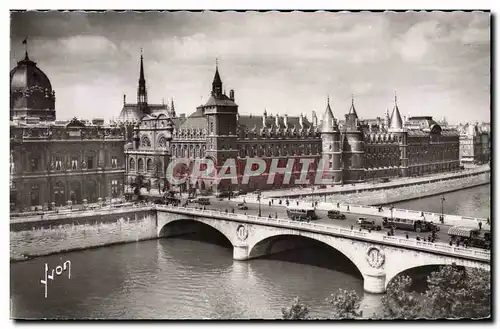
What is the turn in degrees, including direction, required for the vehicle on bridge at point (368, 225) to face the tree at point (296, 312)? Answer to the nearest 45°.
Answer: approximately 90° to its right

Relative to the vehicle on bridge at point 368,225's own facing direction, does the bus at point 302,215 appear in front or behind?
behind

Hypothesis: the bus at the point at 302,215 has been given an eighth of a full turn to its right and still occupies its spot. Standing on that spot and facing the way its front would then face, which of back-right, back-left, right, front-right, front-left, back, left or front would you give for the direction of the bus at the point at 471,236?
front-left

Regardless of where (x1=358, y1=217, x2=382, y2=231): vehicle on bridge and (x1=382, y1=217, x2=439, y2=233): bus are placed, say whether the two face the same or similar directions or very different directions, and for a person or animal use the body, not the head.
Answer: same or similar directions

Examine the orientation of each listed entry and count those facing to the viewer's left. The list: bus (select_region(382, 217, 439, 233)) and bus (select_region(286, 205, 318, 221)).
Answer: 0

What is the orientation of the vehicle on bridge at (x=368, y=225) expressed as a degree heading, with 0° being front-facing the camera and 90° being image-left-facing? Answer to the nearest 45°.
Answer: approximately 315°

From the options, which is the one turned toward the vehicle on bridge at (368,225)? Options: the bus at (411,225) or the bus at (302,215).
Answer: the bus at (302,215)

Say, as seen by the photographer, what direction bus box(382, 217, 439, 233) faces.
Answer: facing the viewer and to the right of the viewer

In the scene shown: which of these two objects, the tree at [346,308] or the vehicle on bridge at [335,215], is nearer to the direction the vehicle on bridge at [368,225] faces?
the tree

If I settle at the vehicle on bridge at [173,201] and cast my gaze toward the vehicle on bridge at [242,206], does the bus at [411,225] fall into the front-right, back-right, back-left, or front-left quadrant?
front-right

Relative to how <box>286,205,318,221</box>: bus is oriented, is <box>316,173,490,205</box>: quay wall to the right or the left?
on its left

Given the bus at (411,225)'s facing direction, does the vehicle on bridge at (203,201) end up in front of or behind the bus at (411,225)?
behind

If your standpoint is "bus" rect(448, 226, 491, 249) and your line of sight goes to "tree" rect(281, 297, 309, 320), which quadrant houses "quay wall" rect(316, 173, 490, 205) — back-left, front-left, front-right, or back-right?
back-right

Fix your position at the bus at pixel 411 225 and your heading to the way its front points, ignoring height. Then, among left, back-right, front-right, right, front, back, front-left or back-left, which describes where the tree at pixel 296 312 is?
right

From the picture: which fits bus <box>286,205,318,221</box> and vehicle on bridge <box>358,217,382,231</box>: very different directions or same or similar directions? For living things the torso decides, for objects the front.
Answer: same or similar directions
